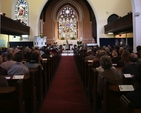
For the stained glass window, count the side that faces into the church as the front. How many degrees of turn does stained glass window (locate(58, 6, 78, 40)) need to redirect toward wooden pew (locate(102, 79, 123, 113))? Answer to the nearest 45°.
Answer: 0° — it already faces it

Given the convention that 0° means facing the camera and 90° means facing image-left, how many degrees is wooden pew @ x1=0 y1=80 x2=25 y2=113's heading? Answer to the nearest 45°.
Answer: approximately 180°

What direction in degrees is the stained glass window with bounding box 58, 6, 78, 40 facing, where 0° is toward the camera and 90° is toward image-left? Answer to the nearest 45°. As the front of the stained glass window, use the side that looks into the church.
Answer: approximately 0°

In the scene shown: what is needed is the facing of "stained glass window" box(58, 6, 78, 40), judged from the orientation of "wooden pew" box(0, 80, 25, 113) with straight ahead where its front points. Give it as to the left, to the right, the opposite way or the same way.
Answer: the opposite way

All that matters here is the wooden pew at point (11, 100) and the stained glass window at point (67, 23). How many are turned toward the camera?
1

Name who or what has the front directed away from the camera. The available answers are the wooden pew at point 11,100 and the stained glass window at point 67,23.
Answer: the wooden pew

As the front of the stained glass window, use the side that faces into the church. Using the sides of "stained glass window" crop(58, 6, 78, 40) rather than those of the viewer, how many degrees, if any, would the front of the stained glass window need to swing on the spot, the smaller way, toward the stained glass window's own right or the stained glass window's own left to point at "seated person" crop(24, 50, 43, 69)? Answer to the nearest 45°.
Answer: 0° — it already faces them

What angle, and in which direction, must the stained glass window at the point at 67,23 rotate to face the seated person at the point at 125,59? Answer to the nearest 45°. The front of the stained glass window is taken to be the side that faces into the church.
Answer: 0° — it already faces them

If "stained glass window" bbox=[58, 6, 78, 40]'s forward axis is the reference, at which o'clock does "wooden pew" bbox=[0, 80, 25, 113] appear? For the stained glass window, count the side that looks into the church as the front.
The wooden pew is roughly at 12 o'clock from the stained glass window.
